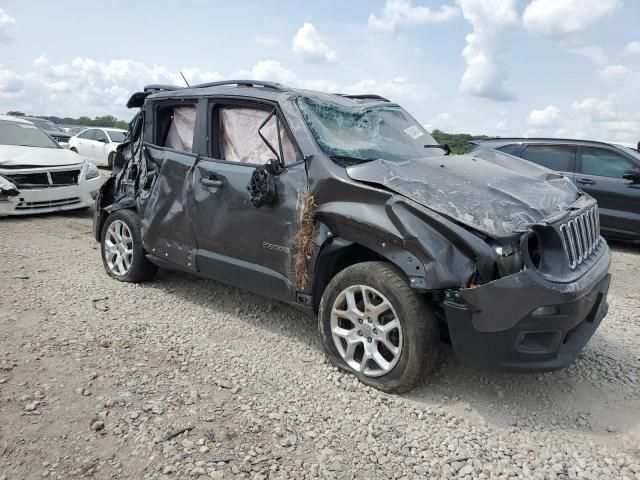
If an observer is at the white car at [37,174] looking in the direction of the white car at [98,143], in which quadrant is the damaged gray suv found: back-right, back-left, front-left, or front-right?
back-right

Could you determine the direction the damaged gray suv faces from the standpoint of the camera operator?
facing the viewer and to the right of the viewer

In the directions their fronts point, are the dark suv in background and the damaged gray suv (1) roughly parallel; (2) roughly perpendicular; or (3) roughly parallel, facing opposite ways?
roughly parallel

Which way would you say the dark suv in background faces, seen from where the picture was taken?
facing to the right of the viewer

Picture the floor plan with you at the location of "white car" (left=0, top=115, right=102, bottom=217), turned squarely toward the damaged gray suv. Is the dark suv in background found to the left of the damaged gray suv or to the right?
left

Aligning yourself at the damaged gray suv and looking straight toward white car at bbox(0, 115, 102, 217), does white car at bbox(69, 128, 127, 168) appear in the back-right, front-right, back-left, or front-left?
front-right

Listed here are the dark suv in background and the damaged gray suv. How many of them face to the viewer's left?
0

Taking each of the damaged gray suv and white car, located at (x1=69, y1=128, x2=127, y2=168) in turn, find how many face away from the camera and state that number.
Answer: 0

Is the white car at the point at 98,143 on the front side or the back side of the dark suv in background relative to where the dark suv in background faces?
on the back side

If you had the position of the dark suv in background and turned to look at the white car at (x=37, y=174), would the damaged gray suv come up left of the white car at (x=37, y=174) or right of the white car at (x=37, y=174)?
left

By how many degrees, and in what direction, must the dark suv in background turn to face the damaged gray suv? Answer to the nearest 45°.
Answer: approximately 90° to its right
